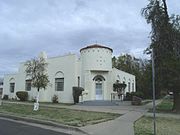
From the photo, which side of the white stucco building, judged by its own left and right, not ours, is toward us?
front

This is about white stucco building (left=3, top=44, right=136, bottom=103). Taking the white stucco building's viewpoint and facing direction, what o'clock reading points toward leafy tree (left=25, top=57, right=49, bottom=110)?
The leafy tree is roughly at 1 o'clock from the white stucco building.

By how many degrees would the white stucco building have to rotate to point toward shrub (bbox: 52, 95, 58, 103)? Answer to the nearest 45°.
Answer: approximately 90° to its right

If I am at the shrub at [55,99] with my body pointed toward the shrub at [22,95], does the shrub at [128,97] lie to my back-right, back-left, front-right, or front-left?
back-right
